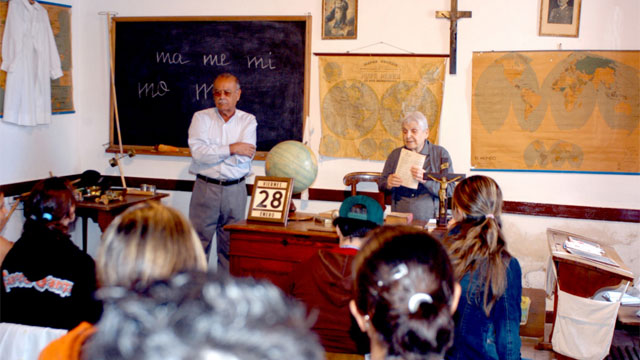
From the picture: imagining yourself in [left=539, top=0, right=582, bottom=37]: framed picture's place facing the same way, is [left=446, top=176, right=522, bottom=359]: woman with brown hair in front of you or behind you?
in front

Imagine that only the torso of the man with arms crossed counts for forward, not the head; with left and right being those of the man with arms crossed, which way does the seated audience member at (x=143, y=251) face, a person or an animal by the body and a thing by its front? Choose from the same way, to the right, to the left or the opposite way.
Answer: the opposite way

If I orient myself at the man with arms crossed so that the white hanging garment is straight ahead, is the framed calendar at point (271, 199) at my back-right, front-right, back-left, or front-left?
back-left

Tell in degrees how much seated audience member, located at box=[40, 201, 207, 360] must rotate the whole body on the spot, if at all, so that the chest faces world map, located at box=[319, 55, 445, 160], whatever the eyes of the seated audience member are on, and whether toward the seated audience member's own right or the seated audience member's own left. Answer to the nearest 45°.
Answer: approximately 45° to the seated audience member's own right

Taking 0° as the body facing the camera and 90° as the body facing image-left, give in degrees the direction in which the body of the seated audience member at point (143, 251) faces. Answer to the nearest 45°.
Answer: approximately 180°

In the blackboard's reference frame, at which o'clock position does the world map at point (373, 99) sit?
The world map is roughly at 10 o'clock from the blackboard.

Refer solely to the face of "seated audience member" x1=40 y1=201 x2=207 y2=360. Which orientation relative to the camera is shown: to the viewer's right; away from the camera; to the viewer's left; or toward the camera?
away from the camera

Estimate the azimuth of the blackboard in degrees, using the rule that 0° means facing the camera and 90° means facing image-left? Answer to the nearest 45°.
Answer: approximately 0°

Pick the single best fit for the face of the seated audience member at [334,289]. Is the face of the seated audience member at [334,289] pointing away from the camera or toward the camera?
away from the camera

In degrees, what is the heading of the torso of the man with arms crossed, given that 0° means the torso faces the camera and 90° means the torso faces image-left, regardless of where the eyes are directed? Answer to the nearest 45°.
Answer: approximately 0°

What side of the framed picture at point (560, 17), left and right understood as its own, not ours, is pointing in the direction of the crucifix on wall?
right

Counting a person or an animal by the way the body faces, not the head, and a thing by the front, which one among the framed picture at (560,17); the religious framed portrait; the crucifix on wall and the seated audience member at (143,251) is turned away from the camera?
the seated audience member

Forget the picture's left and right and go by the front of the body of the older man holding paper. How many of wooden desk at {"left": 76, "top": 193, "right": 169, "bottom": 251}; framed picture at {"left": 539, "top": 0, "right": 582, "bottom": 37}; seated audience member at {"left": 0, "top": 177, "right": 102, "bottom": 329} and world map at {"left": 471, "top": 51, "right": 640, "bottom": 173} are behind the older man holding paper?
2
